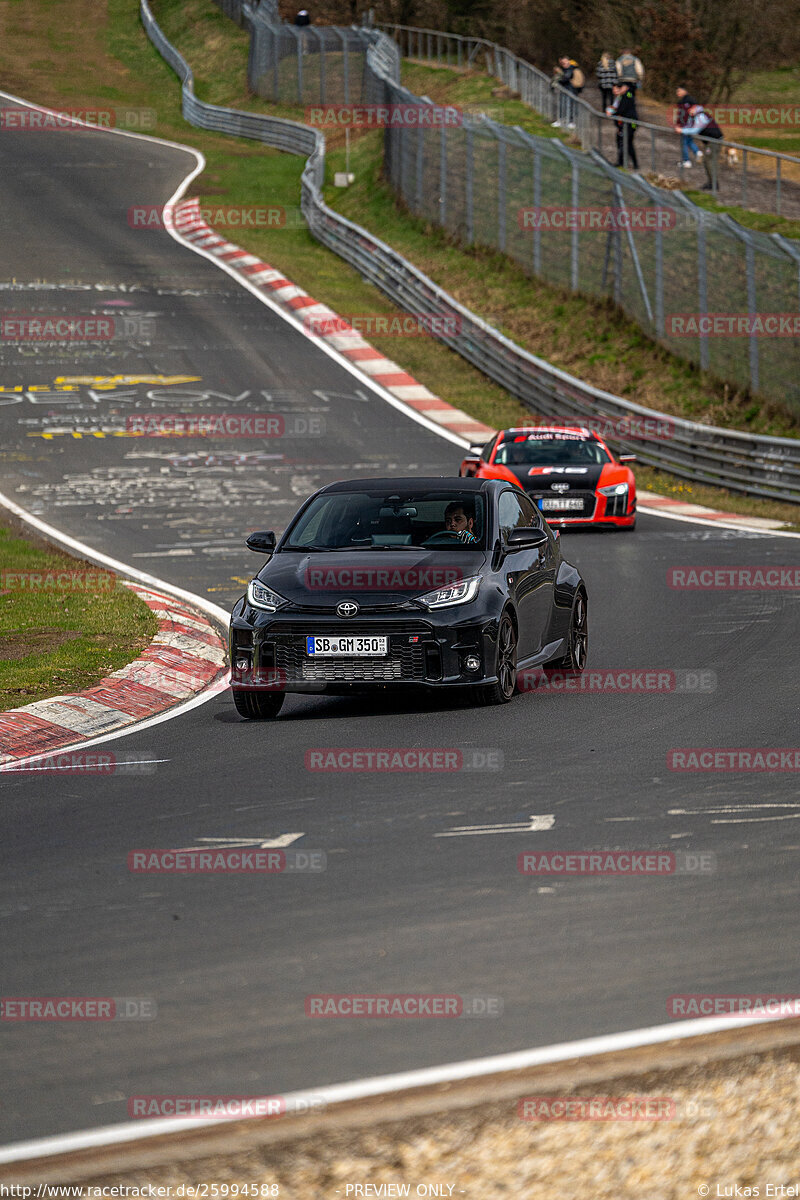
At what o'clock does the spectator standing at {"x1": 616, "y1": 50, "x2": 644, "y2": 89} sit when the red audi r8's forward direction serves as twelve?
The spectator standing is roughly at 6 o'clock from the red audi r8.

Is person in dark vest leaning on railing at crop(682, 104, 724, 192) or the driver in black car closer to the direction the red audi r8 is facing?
the driver in black car

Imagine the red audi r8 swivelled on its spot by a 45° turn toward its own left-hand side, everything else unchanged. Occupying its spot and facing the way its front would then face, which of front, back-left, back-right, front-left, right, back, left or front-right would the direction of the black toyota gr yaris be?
front-right

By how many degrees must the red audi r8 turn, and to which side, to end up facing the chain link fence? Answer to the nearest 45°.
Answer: approximately 180°

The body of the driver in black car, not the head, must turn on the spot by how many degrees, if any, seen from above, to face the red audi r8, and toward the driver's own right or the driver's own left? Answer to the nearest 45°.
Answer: approximately 135° to the driver's own right

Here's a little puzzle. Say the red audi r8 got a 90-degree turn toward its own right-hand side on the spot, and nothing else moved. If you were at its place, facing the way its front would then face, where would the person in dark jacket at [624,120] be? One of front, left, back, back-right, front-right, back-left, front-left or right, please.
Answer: right

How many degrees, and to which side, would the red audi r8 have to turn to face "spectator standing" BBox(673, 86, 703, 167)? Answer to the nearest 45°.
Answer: approximately 180°

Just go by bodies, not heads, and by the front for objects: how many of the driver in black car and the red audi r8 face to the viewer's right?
0

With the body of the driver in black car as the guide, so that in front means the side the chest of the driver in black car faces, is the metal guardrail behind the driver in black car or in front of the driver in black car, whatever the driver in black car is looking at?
behind

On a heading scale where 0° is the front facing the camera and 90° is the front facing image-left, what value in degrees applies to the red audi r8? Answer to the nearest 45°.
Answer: approximately 0°

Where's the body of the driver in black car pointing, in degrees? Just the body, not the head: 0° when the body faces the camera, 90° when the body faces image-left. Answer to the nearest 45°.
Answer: approximately 45°
